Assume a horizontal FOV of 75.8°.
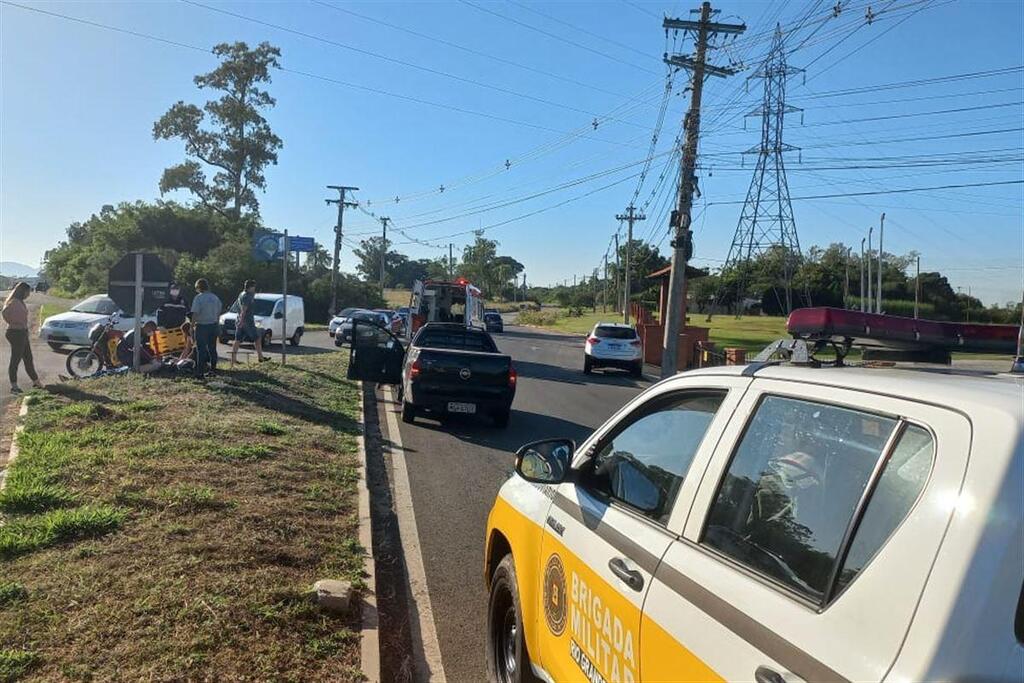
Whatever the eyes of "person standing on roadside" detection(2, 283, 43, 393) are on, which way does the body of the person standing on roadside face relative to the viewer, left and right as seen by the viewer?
facing to the right of the viewer

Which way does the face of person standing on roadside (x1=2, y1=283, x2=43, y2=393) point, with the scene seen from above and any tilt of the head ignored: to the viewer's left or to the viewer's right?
to the viewer's right

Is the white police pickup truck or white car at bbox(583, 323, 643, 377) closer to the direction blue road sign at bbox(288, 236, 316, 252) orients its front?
the white police pickup truck

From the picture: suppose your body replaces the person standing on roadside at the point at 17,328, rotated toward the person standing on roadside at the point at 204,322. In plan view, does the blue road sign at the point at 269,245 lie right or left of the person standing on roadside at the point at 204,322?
left

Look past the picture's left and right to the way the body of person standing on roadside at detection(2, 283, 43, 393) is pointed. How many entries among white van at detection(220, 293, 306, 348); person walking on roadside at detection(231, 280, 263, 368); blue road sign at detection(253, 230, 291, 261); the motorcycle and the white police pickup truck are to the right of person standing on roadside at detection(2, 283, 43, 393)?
1

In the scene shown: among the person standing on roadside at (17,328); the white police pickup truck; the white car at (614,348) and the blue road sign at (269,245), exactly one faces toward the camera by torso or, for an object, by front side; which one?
the blue road sign

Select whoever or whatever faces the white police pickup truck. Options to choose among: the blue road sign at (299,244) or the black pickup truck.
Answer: the blue road sign

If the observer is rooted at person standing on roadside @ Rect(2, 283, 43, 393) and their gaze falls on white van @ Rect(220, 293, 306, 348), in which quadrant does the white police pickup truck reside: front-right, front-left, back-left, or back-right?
back-right

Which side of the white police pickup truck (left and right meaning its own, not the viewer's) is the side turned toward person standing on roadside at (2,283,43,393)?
front

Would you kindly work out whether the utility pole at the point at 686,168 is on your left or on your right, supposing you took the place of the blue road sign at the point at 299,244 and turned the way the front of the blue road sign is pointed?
on your left

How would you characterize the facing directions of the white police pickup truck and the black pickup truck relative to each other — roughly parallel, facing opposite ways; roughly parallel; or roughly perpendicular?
roughly parallel

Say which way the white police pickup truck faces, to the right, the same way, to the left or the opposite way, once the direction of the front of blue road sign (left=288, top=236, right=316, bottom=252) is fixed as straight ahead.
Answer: the opposite way

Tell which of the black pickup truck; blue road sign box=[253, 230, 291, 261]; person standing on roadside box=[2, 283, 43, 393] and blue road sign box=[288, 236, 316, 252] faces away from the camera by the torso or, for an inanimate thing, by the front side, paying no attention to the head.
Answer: the black pickup truck

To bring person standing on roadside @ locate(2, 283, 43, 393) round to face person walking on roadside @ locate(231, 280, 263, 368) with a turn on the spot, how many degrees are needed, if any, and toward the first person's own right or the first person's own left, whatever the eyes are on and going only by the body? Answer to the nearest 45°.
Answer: approximately 45° to the first person's own left

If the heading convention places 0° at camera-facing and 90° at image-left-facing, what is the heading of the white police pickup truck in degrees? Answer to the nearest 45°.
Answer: approximately 135°

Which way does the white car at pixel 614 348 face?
away from the camera

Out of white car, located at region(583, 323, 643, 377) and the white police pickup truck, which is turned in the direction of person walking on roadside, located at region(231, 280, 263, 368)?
the white police pickup truck

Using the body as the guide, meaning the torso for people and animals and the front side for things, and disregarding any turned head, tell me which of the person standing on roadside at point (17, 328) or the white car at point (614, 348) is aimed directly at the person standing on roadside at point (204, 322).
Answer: the person standing on roadside at point (17, 328)

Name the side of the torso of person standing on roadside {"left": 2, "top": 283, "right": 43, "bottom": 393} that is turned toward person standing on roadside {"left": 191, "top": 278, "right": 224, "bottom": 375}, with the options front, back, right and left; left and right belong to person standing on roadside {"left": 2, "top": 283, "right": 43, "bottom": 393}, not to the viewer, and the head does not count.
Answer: front

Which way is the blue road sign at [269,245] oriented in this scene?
toward the camera

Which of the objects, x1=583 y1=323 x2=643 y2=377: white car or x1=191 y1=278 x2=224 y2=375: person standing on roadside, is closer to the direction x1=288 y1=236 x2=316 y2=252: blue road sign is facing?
the person standing on roadside
